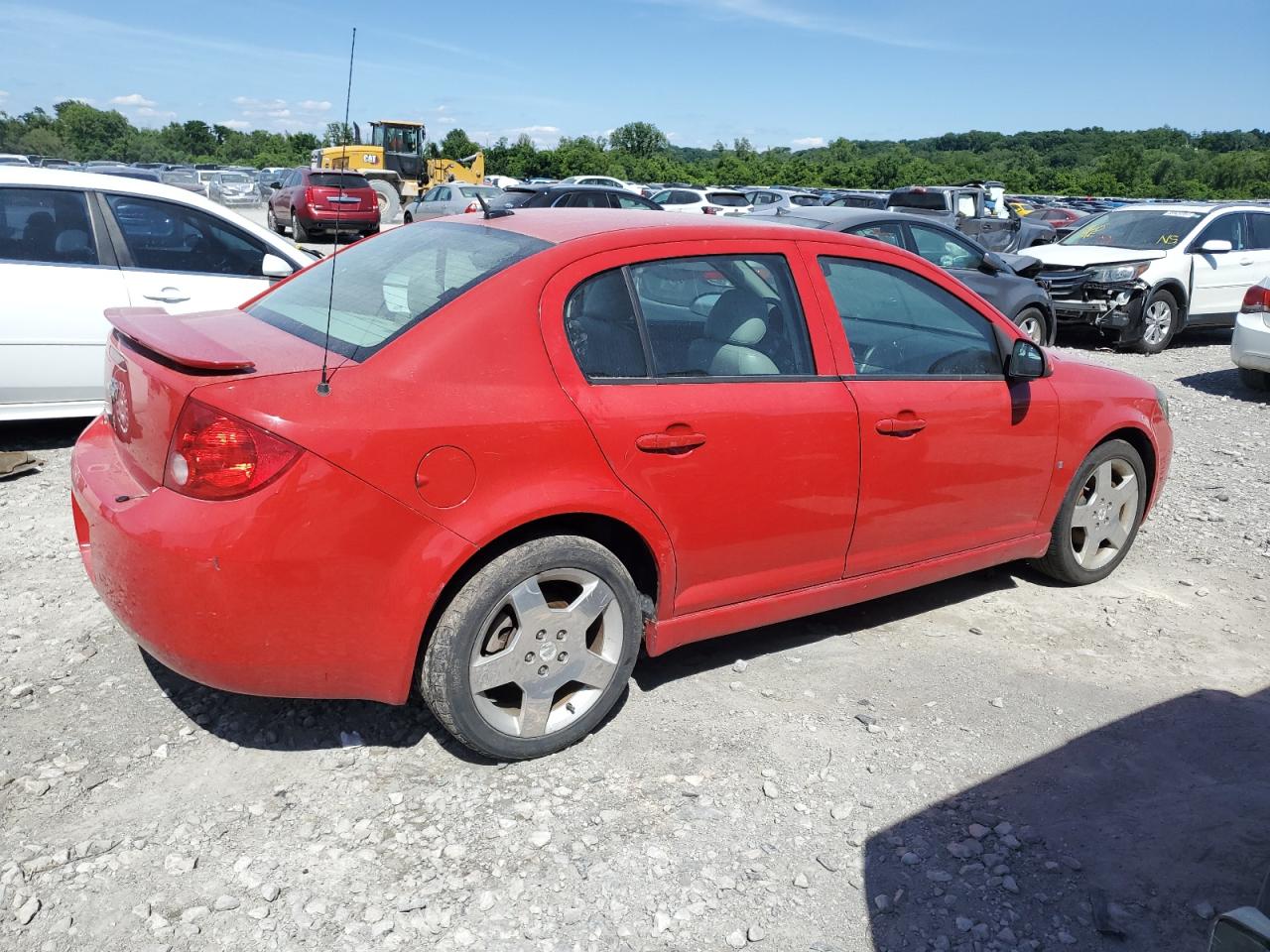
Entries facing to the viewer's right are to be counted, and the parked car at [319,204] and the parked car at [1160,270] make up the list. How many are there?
0

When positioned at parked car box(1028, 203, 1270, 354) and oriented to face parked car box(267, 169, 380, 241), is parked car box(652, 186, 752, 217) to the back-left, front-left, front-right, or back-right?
front-right

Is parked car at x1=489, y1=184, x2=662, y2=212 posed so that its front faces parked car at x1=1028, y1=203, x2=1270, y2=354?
no

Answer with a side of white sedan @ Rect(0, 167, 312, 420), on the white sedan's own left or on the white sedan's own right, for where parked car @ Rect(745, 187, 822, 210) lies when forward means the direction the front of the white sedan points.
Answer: on the white sedan's own left

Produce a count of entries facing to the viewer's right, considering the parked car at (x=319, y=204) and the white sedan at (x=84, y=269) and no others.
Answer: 1

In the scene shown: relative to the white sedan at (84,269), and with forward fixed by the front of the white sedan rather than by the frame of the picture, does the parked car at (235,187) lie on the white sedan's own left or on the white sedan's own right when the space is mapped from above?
on the white sedan's own left

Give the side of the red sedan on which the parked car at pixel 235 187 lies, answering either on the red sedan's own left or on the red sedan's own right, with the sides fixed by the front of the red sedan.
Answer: on the red sedan's own left

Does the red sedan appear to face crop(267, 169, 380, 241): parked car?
no

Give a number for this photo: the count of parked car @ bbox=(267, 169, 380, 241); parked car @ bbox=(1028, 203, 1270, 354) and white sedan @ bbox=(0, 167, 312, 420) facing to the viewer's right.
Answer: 1

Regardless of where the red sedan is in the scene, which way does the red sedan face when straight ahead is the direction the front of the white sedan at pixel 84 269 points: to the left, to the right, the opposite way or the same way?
the same way

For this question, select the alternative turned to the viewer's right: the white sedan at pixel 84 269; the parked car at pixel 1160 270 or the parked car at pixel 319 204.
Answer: the white sedan

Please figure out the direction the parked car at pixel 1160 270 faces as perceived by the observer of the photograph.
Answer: facing the viewer and to the left of the viewer

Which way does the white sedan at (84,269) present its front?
to the viewer's right

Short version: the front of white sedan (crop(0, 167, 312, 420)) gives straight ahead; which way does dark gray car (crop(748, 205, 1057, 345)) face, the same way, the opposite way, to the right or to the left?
the same way

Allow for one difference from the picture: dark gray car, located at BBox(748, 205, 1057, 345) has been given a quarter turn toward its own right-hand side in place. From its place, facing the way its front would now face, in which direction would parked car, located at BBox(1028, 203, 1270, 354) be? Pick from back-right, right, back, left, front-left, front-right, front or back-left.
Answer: left

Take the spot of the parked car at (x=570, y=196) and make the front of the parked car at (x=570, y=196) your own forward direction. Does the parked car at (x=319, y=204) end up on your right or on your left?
on your left

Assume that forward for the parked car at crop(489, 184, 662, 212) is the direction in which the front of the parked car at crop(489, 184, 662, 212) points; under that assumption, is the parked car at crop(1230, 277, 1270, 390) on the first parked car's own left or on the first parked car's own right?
on the first parked car's own right

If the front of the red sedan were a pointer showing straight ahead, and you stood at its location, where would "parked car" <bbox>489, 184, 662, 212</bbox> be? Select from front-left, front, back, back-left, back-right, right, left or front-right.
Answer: front-left

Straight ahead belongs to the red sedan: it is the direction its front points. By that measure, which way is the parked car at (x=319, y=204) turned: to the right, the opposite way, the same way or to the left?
to the left

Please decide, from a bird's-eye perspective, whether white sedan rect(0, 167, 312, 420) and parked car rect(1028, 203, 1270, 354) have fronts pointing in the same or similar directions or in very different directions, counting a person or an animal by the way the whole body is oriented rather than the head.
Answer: very different directions

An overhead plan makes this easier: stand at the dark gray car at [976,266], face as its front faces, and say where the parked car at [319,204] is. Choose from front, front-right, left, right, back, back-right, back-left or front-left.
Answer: left

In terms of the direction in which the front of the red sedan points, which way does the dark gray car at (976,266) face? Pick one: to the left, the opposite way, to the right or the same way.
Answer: the same way

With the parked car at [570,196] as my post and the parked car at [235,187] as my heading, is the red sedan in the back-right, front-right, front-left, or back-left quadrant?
back-left
